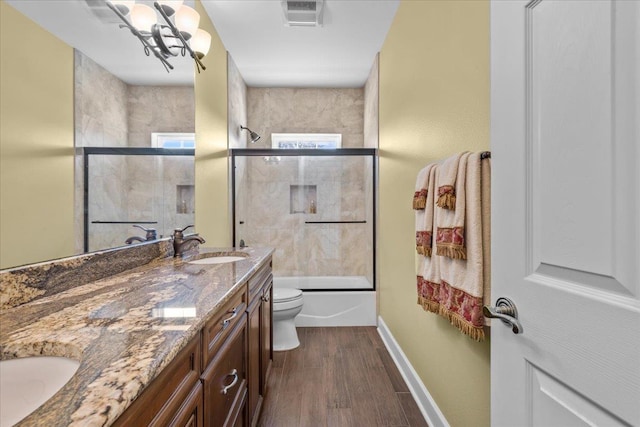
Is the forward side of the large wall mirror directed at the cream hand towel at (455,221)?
yes

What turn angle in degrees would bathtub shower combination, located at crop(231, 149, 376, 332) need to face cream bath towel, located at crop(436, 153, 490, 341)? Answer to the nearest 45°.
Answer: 0° — it already faces it

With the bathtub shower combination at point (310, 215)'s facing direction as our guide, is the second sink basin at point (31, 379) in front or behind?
in front

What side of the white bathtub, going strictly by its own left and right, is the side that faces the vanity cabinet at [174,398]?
front

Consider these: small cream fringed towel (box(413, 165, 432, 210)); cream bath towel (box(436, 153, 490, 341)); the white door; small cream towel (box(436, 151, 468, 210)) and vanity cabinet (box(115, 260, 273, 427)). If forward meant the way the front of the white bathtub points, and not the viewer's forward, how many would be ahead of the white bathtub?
5

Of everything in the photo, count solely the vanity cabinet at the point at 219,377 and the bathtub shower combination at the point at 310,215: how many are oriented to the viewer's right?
1

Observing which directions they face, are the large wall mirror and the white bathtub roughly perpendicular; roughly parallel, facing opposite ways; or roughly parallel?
roughly perpendicular

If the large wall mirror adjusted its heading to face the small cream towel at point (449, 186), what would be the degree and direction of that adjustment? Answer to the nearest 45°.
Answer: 0° — it already faces it

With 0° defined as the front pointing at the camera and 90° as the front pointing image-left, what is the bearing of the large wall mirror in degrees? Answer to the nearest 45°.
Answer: approximately 315°

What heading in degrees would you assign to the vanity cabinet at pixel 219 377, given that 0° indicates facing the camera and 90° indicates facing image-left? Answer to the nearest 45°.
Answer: approximately 270°

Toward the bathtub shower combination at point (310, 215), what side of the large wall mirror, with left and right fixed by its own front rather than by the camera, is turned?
left

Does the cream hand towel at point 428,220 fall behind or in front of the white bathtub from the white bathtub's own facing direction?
in front

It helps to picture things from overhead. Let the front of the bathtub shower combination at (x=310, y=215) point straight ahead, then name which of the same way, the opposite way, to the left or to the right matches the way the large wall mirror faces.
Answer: to the left

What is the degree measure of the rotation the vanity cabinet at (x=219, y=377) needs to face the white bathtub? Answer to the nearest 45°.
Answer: approximately 45° to its left
